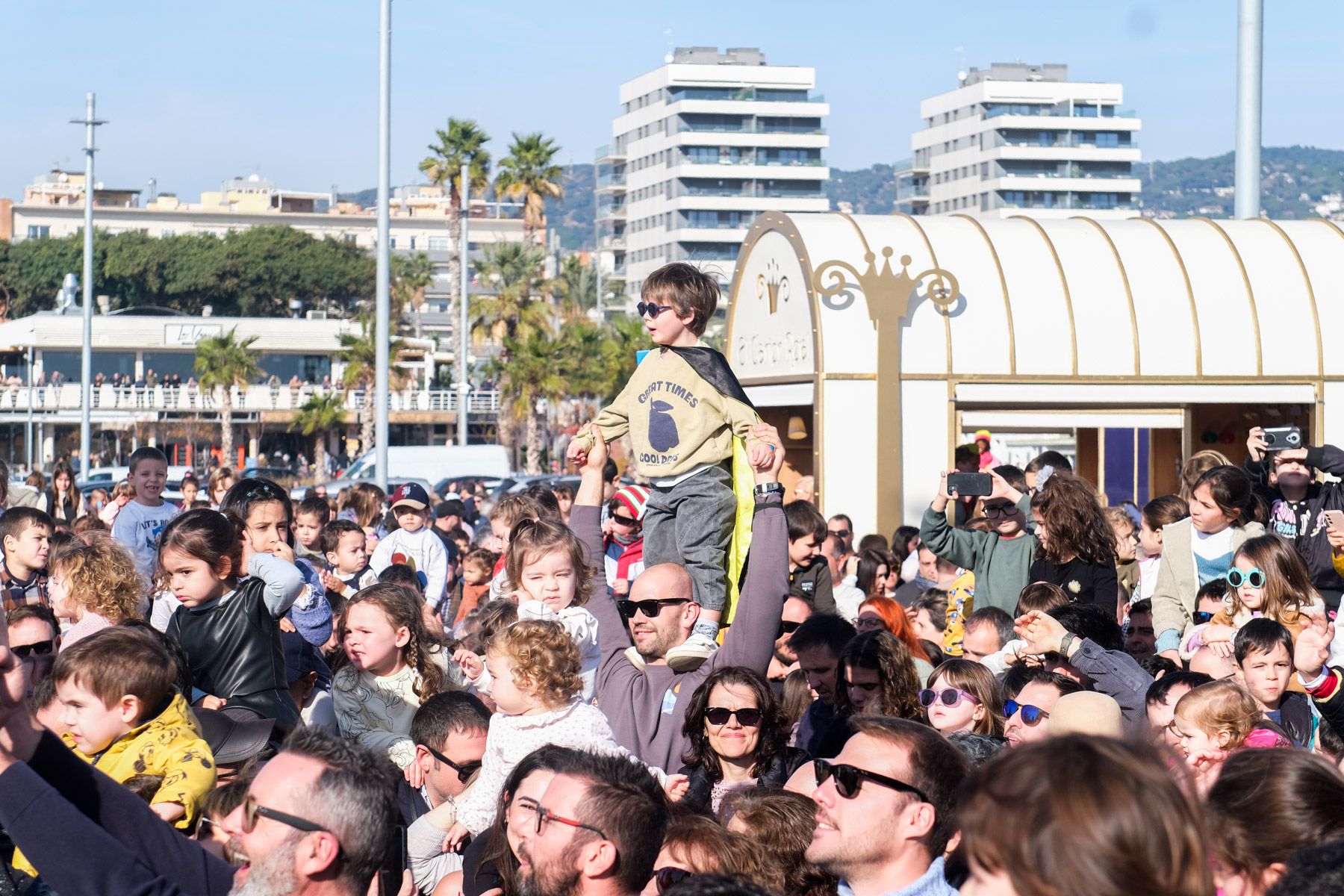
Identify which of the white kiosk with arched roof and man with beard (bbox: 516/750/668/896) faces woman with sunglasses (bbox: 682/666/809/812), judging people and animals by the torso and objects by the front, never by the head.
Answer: the white kiosk with arched roof

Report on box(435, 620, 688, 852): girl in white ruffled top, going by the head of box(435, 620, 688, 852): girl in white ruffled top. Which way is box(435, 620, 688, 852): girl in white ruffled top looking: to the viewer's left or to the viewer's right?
to the viewer's left

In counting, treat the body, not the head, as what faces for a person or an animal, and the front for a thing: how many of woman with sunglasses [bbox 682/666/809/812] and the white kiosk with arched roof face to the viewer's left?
0

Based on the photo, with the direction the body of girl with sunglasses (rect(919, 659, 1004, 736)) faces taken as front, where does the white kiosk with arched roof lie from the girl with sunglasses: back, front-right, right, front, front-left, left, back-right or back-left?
back-right

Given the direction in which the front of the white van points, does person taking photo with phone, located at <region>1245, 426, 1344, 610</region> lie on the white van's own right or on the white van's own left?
on the white van's own left

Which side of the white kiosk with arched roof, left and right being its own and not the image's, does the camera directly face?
front

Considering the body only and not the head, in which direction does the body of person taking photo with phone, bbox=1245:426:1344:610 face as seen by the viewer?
toward the camera
